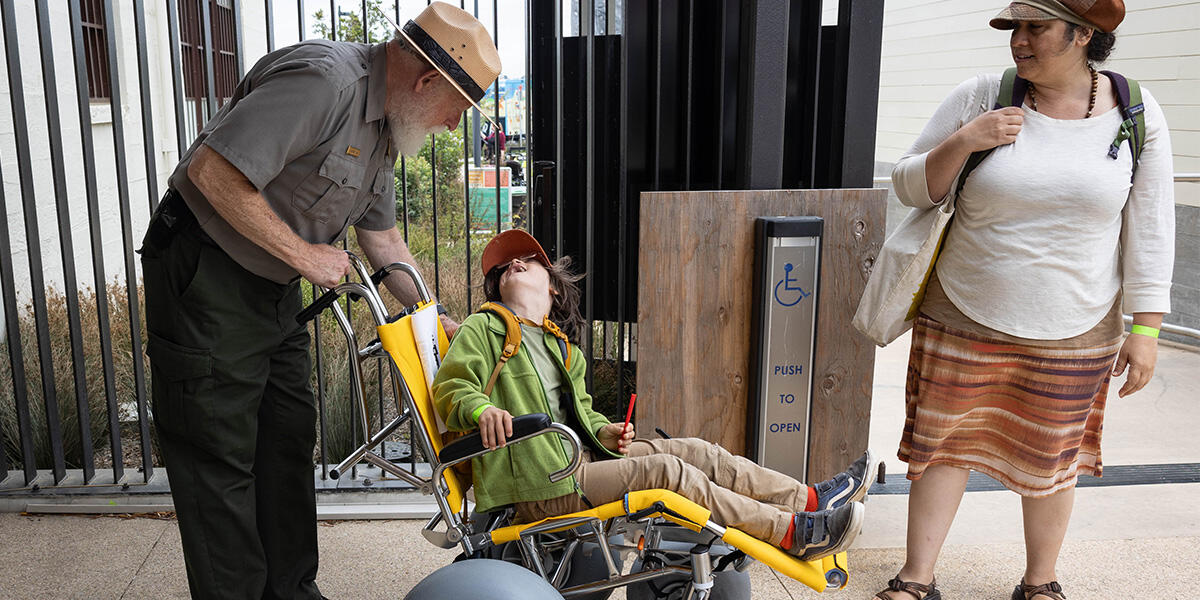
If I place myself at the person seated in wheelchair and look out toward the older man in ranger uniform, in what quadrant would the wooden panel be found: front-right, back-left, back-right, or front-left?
back-right

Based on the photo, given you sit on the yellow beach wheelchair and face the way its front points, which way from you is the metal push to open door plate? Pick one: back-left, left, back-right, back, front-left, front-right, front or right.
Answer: front-left

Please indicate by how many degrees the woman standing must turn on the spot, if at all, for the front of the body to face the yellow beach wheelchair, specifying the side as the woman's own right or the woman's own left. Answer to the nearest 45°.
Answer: approximately 45° to the woman's own right

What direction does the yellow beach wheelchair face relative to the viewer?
to the viewer's right

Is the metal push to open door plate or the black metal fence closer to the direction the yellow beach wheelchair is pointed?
the metal push to open door plate

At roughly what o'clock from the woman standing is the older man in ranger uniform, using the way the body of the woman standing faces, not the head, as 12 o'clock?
The older man in ranger uniform is roughly at 2 o'clock from the woman standing.

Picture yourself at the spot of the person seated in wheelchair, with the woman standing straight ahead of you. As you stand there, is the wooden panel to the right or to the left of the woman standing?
left

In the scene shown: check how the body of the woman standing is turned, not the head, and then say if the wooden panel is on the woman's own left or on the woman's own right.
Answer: on the woman's own right

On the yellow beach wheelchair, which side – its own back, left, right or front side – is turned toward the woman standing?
front

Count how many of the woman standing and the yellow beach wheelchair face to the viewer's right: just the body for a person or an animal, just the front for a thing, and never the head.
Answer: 1

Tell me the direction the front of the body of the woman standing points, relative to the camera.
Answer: toward the camera

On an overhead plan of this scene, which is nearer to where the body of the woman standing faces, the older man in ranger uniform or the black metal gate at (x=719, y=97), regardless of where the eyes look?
the older man in ranger uniform

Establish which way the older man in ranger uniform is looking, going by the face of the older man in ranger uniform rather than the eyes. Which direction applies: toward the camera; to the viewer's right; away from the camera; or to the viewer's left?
to the viewer's right
